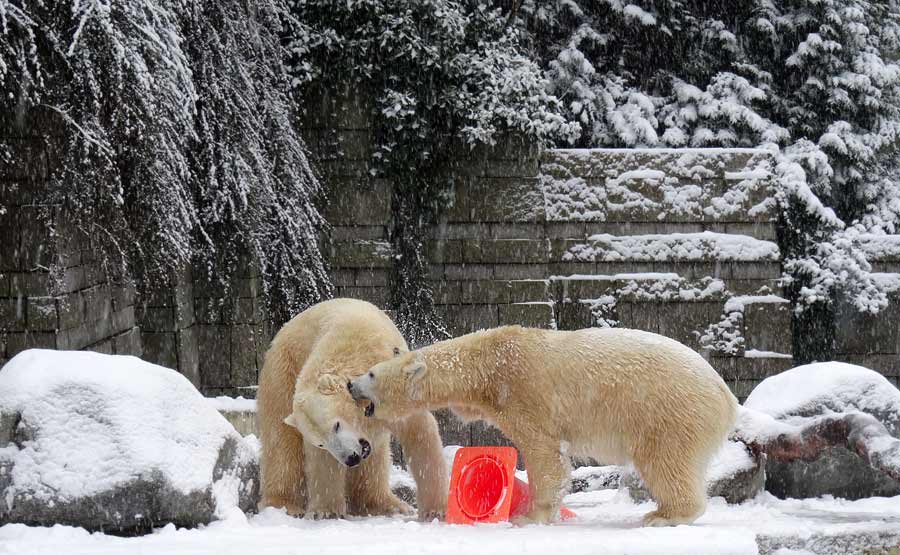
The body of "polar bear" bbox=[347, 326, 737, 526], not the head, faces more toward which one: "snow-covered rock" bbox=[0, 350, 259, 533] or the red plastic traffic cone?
the snow-covered rock

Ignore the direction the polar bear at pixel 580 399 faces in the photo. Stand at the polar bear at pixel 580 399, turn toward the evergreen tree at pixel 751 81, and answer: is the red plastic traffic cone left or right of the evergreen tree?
left

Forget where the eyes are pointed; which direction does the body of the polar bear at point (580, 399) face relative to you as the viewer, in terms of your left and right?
facing to the left of the viewer

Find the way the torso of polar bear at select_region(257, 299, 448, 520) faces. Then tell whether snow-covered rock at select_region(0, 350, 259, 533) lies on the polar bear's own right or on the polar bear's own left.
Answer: on the polar bear's own right

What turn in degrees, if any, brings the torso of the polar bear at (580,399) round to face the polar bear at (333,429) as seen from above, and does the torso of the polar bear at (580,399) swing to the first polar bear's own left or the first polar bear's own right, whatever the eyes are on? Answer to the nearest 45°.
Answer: approximately 45° to the first polar bear's own right

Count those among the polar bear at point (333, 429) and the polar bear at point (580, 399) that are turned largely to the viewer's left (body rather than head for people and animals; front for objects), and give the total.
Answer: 1

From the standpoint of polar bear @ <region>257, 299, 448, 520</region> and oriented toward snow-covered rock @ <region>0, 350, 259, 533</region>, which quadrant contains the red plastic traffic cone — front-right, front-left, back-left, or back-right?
back-left

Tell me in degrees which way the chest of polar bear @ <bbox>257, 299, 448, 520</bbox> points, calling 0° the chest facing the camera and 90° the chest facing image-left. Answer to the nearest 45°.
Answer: approximately 315°

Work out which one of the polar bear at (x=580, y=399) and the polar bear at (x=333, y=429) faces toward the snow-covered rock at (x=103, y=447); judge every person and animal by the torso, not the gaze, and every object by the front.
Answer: the polar bear at (x=580, y=399)
